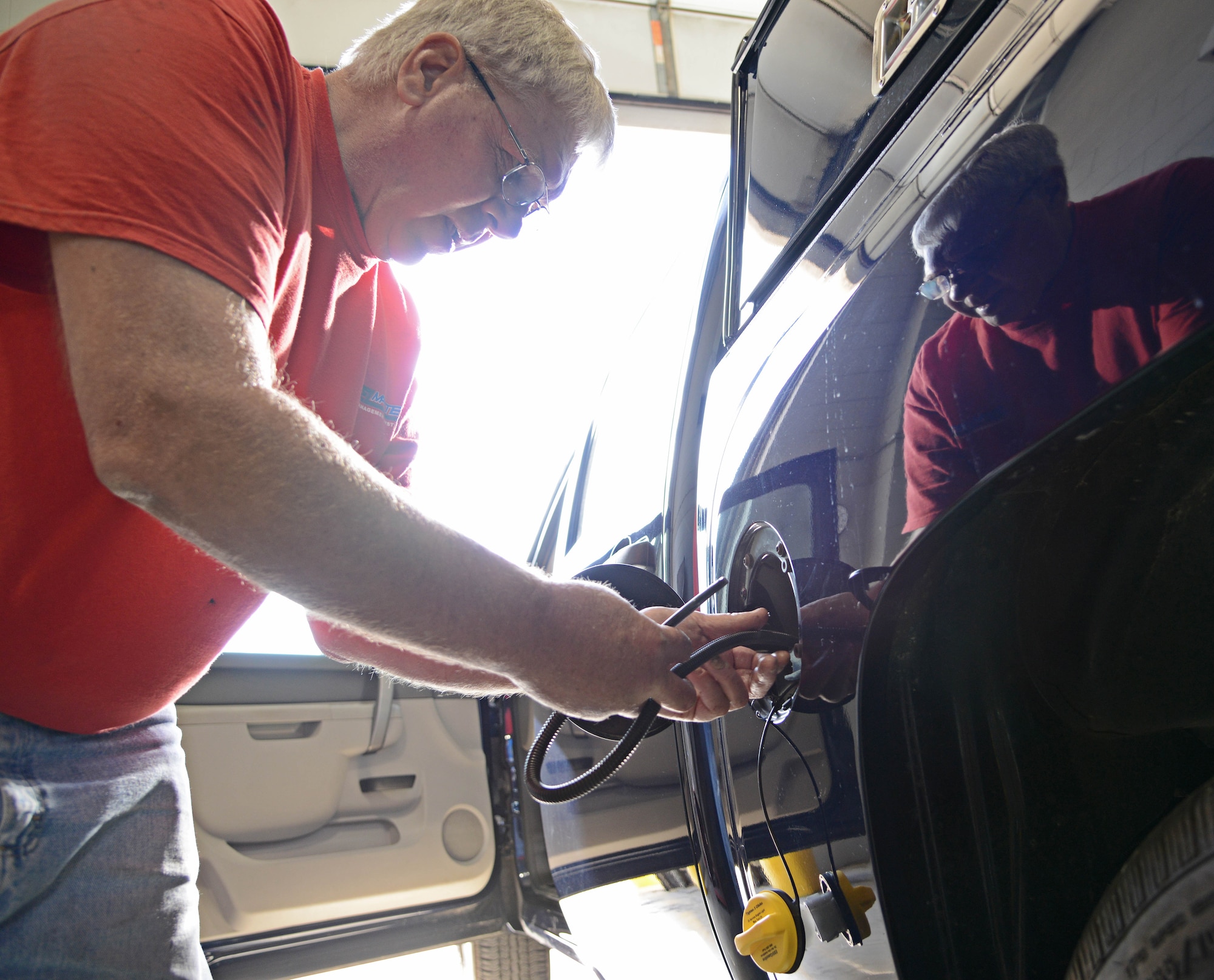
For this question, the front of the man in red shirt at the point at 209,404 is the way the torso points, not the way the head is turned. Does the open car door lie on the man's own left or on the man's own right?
on the man's own left

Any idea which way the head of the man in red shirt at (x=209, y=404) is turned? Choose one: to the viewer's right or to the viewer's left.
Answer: to the viewer's right

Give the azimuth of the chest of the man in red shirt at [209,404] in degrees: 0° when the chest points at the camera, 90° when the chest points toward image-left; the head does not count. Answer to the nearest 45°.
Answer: approximately 270°
